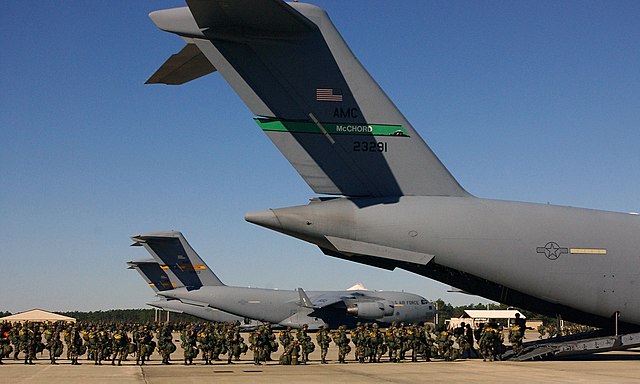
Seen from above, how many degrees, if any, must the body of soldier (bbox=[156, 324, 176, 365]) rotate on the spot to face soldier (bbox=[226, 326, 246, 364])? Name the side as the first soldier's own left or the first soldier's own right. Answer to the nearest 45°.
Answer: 0° — they already face them

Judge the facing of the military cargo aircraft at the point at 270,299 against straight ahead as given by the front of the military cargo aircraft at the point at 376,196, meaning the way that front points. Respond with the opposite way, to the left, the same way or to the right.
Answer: the same way

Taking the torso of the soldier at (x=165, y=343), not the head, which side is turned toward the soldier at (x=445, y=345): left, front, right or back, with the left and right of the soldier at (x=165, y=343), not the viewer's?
front

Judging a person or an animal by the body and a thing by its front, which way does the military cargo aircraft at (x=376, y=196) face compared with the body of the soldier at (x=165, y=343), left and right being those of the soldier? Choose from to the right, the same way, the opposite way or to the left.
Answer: the same way

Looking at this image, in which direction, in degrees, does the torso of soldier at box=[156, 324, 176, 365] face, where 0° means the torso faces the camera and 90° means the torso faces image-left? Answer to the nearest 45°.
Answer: approximately 270°

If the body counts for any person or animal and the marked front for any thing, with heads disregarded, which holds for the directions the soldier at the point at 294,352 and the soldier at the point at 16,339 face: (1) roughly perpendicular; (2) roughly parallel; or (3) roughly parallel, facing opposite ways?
roughly parallel

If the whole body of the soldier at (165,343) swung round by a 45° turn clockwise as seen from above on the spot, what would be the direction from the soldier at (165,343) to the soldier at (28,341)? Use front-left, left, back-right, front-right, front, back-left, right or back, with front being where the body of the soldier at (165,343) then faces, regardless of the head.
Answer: back-right

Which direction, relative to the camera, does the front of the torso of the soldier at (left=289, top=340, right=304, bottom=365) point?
to the viewer's right

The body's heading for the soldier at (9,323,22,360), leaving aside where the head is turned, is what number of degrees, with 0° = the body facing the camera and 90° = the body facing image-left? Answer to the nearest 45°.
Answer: approximately 270°

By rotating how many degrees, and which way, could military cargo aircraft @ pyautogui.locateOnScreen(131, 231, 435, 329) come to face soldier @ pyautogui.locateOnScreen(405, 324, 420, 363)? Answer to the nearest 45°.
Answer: approximately 90° to its right

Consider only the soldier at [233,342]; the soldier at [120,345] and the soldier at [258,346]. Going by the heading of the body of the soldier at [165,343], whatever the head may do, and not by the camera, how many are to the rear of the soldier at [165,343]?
1

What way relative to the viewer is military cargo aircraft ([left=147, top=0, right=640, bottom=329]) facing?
to the viewer's right

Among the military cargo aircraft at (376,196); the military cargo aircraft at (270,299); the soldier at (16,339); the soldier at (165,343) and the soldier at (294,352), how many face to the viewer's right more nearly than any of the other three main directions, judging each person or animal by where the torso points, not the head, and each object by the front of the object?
5

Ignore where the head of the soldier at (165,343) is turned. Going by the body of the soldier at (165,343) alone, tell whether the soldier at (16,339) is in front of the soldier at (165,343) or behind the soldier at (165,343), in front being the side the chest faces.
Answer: behind
